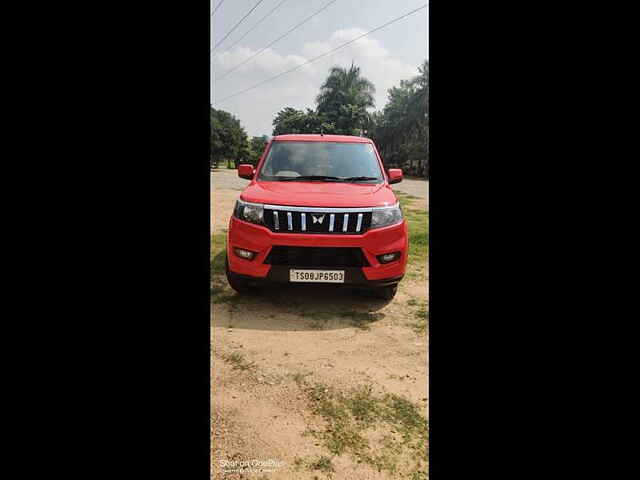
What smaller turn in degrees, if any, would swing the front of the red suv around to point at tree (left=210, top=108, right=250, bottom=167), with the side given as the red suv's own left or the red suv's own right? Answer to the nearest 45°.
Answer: approximately 180°

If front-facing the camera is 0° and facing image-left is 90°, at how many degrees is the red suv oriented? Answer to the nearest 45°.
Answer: approximately 0°

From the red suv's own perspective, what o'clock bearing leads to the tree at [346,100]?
The tree is roughly at 6 o'clock from the red suv.

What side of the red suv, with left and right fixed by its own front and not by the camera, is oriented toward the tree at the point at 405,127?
back

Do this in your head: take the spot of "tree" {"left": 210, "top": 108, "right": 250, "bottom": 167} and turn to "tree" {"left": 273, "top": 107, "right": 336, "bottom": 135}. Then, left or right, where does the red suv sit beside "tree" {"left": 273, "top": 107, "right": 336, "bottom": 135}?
right

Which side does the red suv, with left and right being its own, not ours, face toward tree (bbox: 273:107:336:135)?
back
